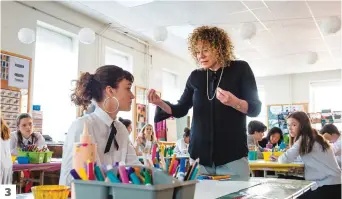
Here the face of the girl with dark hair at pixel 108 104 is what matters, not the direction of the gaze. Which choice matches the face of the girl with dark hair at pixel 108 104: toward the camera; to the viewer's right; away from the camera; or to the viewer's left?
to the viewer's right

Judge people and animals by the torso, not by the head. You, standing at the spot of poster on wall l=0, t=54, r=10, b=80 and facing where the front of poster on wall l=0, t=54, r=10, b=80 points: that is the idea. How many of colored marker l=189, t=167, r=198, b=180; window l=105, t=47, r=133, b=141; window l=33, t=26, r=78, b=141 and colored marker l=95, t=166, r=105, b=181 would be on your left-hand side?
2

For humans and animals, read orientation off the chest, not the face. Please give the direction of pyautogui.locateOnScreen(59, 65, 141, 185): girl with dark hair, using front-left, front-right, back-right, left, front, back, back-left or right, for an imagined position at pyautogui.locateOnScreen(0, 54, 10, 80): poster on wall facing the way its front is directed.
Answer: front-right

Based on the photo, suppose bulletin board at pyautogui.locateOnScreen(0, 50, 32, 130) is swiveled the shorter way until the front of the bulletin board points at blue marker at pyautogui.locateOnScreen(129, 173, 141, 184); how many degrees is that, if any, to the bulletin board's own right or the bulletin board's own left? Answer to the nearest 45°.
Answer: approximately 45° to the bulletin board's own right

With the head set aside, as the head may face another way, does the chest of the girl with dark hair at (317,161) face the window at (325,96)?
no

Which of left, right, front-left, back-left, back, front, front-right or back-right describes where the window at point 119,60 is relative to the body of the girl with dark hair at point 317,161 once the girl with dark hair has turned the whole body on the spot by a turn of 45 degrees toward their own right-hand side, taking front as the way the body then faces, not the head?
front

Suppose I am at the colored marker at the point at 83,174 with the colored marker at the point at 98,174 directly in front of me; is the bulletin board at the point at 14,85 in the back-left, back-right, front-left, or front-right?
back-left

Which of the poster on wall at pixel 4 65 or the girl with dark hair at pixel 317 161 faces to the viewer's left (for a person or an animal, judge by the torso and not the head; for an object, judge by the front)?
the girl with dark hair

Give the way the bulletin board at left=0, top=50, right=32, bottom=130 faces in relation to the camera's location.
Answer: facing the viewer and to the right of the viewer

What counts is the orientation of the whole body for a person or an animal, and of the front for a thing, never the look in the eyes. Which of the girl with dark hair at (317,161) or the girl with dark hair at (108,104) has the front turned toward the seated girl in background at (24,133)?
the girl with dark hair at (317,161)

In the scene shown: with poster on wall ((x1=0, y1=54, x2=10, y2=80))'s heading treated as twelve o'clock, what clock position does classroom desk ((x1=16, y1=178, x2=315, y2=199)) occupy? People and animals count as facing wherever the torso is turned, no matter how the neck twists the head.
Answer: The classroom desk is roughly at 1 o'clock from the poster on wall.

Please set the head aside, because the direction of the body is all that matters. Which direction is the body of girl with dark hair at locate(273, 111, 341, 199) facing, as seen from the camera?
to the viewer's left

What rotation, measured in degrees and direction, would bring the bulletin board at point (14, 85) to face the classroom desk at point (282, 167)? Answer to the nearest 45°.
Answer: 0° — it already faces it

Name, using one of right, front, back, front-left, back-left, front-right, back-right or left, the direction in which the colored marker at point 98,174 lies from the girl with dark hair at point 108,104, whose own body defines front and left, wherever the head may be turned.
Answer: front-right

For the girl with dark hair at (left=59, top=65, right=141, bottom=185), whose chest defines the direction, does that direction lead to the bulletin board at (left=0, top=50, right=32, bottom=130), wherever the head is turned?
no
